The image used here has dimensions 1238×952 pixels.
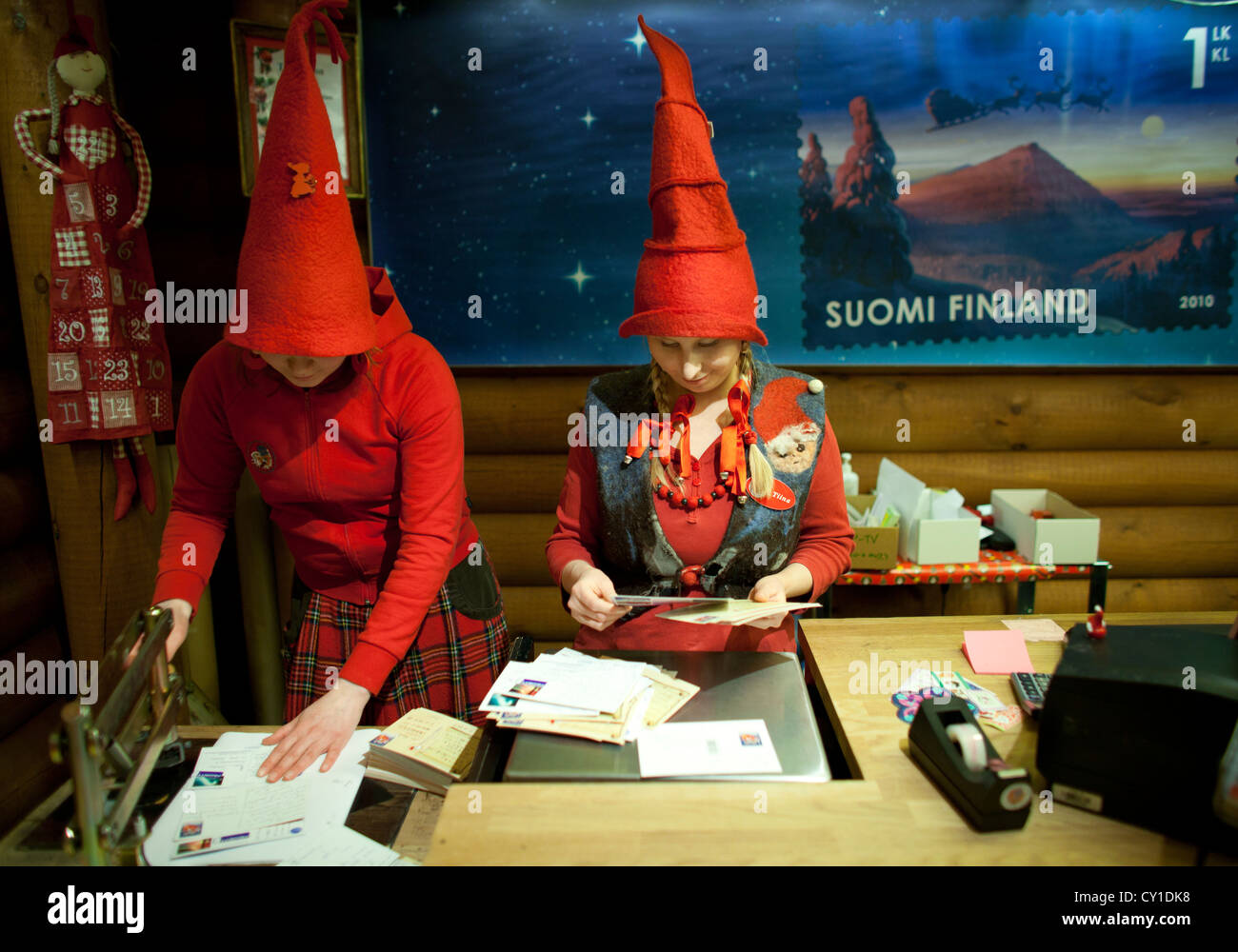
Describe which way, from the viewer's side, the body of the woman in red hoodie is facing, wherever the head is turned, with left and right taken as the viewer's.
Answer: facing the viewer and to the left of the viewer

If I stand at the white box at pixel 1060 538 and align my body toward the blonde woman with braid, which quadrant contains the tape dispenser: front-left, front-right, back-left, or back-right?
front-left

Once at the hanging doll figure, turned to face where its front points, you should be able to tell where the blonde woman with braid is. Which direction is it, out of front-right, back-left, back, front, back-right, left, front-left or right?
front-left

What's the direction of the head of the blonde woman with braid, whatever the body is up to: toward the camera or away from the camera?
toward the camera

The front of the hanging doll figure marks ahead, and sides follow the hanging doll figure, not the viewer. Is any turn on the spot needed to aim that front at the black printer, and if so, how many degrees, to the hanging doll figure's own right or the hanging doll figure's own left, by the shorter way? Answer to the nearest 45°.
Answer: approximately 45° to the hanging doll figure's own left

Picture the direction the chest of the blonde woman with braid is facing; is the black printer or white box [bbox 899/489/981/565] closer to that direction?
the black printer

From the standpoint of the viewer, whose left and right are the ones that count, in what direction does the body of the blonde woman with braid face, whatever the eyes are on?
facing the viewer

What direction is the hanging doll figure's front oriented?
toward the camera
